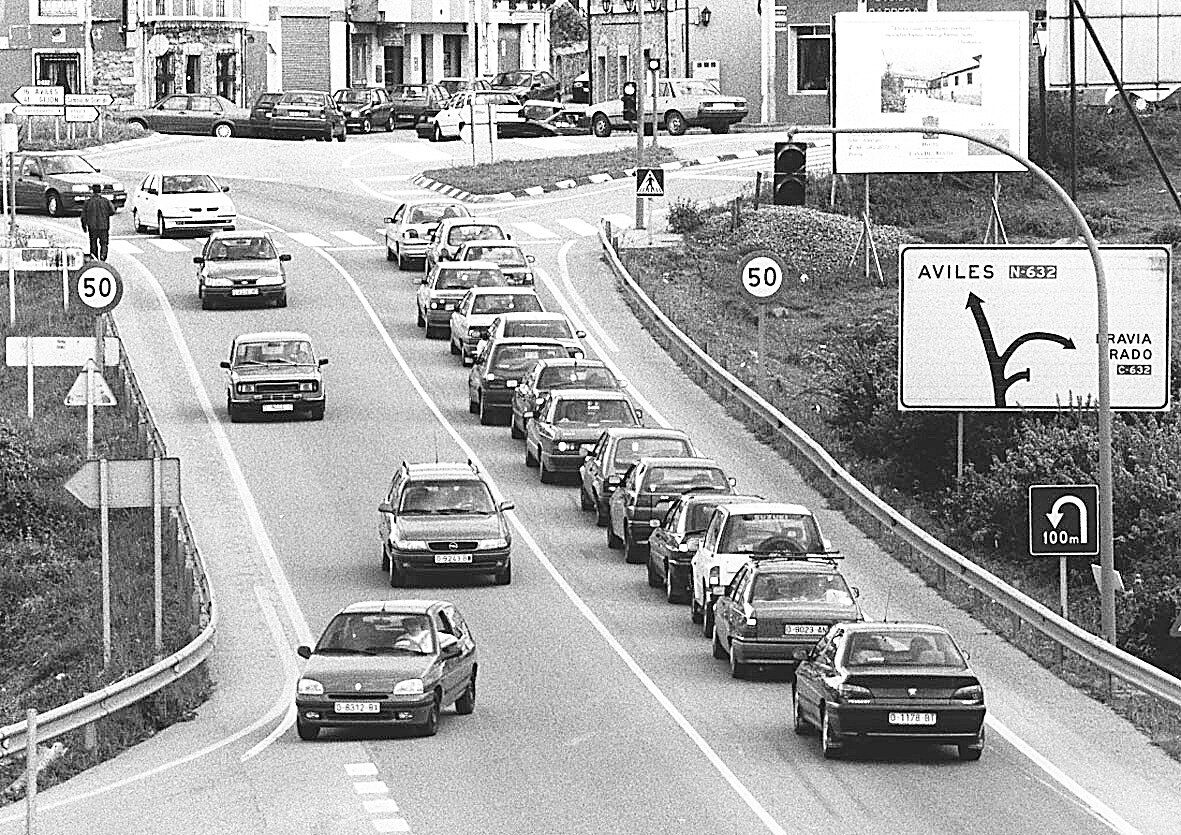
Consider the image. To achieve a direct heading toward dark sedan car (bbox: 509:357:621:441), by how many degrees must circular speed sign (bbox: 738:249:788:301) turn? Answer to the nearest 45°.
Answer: approximately 45° to its right

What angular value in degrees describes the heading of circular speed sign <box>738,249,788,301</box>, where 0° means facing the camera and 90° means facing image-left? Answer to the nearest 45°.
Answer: approximately 0°

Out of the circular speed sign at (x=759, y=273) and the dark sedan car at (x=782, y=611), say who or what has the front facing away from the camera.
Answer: the dark sedan car

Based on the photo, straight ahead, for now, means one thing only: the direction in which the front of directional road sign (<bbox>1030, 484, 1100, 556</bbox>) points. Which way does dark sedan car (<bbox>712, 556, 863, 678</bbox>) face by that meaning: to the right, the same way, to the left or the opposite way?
the opposite way

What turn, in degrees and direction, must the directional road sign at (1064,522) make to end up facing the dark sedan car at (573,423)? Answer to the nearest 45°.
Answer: approximately 135° to its right

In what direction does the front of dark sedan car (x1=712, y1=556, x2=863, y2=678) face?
away from the camera
